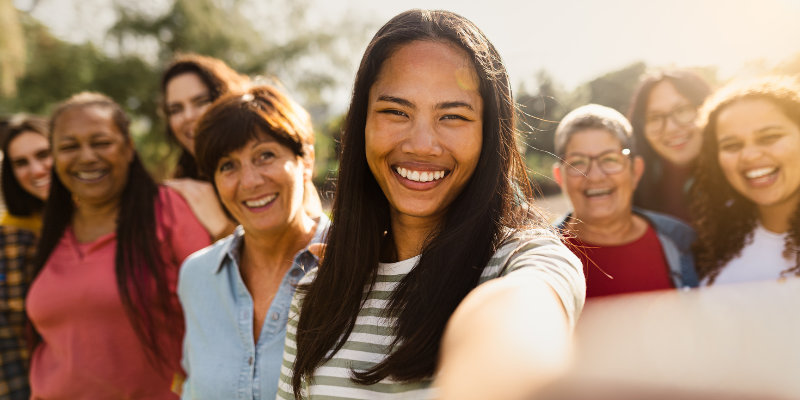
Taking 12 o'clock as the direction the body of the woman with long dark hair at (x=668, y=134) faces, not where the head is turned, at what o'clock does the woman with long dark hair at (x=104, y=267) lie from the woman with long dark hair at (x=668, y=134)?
the woman with long dark hair at (x=104, y=267) is roughly at 2 o'clock from the woman with long dark hair at (x=668, y=134).

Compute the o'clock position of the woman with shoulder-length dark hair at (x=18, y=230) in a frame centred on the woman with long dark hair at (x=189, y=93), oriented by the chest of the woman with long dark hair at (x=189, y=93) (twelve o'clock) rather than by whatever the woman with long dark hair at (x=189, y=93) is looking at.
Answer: the woman with shoulder-length dark hair at (x=18, y=230) is roughly at 3 o'clock from the woman with long dark hair at (x=189, y=93).

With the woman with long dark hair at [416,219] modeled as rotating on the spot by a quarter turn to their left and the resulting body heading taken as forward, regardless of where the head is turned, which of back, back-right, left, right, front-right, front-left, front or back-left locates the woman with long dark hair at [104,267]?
back-left

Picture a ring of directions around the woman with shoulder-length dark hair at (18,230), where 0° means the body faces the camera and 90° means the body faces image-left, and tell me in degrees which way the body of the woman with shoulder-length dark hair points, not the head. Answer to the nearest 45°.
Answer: approximately 315°

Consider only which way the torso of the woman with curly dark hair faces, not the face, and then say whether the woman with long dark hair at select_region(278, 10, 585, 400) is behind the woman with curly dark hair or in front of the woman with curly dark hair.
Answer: in front

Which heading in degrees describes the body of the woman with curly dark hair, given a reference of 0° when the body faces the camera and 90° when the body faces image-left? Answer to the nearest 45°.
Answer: approximately 0°

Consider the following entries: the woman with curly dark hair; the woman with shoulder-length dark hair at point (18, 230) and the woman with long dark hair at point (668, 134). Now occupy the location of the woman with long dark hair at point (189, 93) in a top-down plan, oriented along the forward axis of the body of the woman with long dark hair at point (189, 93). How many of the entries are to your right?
1

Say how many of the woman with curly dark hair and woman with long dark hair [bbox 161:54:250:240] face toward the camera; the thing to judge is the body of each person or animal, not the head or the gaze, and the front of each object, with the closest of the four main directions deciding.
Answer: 2

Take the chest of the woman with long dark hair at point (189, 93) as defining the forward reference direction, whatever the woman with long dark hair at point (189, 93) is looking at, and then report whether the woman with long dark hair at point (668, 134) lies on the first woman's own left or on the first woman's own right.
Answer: on the first woman's own left
